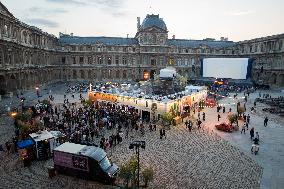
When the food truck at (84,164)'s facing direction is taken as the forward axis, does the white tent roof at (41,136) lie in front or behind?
behind

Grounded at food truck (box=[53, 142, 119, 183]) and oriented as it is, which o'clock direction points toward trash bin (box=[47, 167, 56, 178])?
The trash bin is roughly at 5 o'clock from the food truck.

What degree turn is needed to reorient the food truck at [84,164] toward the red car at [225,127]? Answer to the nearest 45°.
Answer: approximately 90° to its left

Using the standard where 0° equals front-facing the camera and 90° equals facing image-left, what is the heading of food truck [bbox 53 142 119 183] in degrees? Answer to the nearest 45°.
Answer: approximately 315°

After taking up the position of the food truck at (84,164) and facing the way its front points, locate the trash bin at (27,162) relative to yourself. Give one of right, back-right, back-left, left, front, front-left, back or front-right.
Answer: back

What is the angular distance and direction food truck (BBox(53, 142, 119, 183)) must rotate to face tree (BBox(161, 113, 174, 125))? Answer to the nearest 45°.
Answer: approximately 90° to its left

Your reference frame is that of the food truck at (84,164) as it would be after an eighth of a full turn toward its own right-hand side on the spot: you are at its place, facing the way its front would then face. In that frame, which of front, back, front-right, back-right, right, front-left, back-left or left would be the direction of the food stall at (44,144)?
back-right
